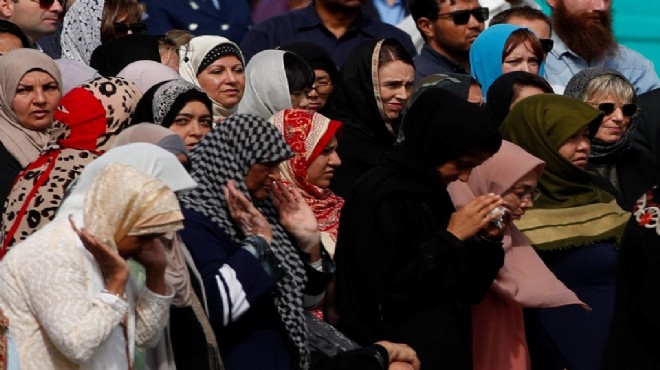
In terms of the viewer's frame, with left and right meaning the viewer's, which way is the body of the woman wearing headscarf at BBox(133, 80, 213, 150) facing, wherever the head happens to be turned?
facing the viewer and to the right of the viewer

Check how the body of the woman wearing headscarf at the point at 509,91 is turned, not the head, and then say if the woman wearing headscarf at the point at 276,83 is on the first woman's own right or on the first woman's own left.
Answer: on the first woman's own right

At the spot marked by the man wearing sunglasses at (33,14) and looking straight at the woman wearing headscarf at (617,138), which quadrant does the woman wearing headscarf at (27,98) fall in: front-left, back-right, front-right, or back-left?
front-right

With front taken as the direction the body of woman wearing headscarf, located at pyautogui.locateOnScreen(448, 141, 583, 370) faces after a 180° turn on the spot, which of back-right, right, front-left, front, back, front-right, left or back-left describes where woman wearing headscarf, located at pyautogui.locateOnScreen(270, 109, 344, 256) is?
front-left

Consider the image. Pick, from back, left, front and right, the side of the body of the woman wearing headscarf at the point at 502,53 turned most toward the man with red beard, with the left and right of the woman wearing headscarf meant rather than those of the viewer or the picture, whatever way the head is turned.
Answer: left

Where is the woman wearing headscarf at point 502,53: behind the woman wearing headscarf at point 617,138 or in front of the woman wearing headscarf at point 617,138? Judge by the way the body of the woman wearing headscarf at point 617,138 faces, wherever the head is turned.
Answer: behind
